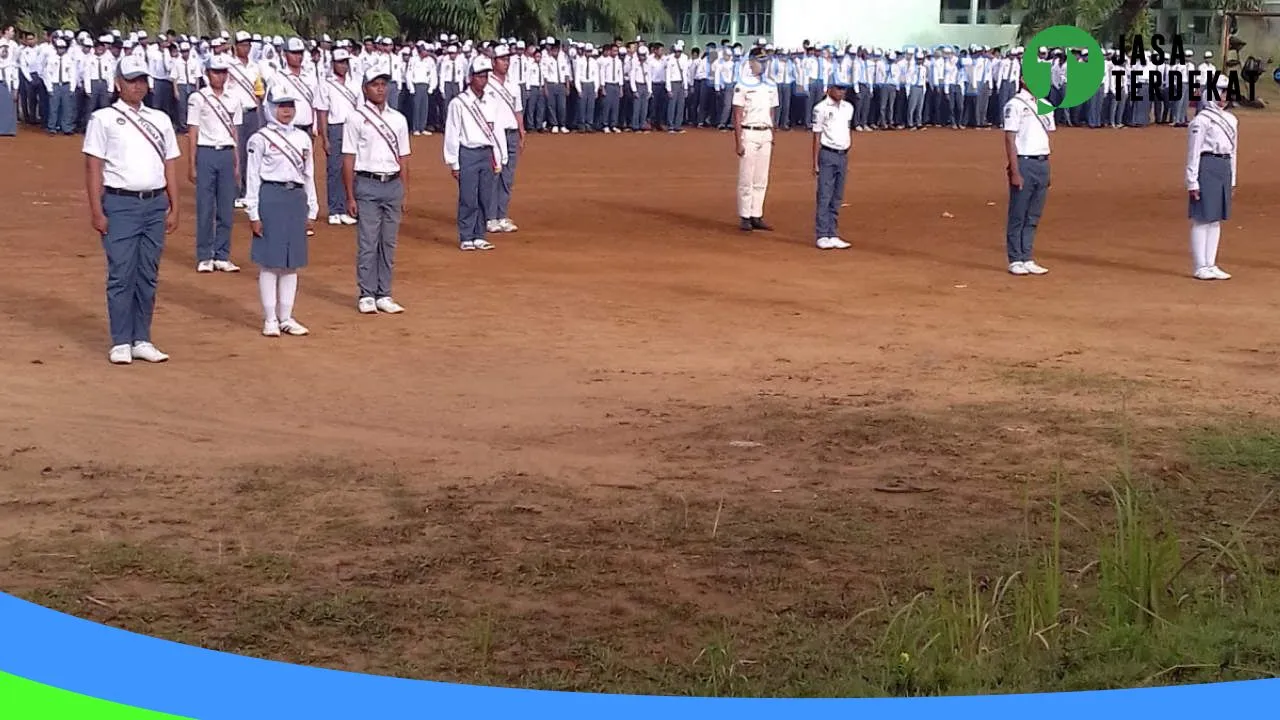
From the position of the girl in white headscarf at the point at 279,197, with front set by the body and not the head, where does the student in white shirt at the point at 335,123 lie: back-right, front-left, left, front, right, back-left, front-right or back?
back-left

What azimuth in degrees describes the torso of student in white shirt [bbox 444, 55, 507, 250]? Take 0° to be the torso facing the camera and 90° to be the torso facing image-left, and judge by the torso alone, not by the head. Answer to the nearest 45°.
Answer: approximately 315°

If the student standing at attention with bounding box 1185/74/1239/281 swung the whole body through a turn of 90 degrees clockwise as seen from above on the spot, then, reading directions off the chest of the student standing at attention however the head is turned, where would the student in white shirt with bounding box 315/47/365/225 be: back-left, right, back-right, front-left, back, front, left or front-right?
front-right

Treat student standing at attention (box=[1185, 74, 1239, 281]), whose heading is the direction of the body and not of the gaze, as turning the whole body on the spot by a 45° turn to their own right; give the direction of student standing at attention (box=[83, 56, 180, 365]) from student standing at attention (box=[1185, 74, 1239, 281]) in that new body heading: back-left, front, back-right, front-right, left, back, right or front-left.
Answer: front-right

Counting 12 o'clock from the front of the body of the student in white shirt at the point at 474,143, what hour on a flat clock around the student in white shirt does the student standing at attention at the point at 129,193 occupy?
The student standing at attention is roughly at 2 o'clock from the student in white shirt.

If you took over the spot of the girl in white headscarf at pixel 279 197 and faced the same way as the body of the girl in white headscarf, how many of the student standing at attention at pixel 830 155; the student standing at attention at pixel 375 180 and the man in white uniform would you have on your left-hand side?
3

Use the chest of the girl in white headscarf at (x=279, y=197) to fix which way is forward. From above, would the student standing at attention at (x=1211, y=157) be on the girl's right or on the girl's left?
on the girl's left

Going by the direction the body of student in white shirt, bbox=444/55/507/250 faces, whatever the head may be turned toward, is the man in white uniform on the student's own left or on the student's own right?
on the student's own left

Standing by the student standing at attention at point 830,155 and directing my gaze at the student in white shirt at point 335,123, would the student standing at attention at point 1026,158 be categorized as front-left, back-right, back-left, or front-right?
back-left
